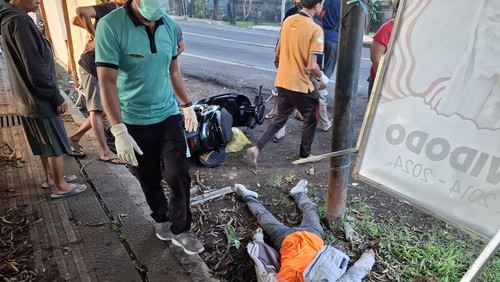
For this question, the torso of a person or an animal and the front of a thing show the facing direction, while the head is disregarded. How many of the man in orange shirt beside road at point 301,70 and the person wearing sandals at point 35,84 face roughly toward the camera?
0

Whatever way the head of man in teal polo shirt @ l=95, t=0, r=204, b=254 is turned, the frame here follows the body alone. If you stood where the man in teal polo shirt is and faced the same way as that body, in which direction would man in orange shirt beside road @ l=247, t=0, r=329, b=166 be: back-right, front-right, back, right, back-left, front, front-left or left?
left

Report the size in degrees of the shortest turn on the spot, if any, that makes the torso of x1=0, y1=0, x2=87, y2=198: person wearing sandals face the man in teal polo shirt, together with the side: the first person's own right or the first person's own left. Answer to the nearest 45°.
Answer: approximately 45° to the first person's own right

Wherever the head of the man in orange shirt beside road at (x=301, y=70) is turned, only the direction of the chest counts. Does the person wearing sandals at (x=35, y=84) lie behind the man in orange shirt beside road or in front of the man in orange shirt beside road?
behind

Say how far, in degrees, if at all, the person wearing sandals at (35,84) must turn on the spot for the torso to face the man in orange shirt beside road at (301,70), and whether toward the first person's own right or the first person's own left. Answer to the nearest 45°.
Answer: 0° — they already face them

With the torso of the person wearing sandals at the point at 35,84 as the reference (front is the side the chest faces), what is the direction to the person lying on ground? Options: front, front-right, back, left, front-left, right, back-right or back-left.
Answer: front-right

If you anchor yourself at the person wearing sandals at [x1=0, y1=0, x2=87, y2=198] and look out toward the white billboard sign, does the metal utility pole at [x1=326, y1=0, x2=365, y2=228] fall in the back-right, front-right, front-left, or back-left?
front-left

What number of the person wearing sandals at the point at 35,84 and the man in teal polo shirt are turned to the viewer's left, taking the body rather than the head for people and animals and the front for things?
0

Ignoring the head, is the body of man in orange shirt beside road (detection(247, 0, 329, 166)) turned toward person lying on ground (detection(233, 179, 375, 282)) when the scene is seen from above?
no

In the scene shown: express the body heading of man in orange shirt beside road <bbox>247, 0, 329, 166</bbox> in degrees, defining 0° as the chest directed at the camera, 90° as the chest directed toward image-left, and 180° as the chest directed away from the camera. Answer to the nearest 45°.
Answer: approximately 225°

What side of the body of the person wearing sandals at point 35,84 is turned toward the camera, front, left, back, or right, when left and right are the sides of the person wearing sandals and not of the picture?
right

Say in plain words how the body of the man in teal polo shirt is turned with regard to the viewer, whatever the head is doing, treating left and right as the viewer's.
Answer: facing the viewer and to the right of the viewer
